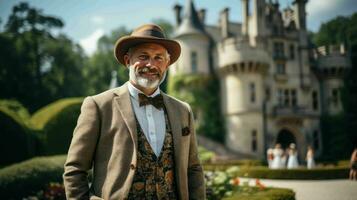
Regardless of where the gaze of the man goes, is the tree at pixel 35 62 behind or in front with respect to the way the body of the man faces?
behind

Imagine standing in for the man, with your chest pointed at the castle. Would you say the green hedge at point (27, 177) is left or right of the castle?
left

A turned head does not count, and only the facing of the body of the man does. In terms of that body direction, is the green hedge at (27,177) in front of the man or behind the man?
behind

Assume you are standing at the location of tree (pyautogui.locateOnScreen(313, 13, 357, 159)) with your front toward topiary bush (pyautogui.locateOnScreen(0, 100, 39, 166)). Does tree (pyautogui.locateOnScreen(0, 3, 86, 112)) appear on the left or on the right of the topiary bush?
right

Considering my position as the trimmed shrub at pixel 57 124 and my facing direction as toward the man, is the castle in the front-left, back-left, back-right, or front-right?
back-left

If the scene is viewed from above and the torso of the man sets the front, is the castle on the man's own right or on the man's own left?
on the man's own left

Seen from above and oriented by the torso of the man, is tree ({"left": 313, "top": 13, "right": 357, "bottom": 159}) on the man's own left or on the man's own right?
on the man's own left
